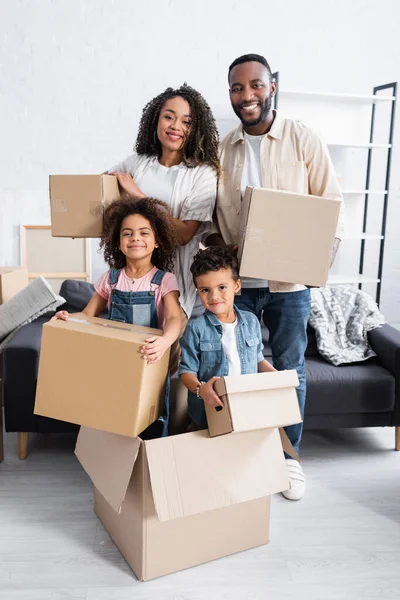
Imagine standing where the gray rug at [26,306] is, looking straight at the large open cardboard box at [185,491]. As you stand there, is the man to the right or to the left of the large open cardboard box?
left

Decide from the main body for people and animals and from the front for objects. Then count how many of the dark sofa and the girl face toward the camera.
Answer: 2

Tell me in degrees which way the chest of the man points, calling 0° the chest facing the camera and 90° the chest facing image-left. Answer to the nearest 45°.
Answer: approximately 45°

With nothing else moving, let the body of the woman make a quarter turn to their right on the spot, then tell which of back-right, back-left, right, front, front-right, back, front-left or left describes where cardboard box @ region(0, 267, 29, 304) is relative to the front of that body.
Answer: front

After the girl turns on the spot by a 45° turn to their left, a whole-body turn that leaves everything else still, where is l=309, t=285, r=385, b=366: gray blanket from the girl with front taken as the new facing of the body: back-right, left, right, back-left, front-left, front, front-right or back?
left
